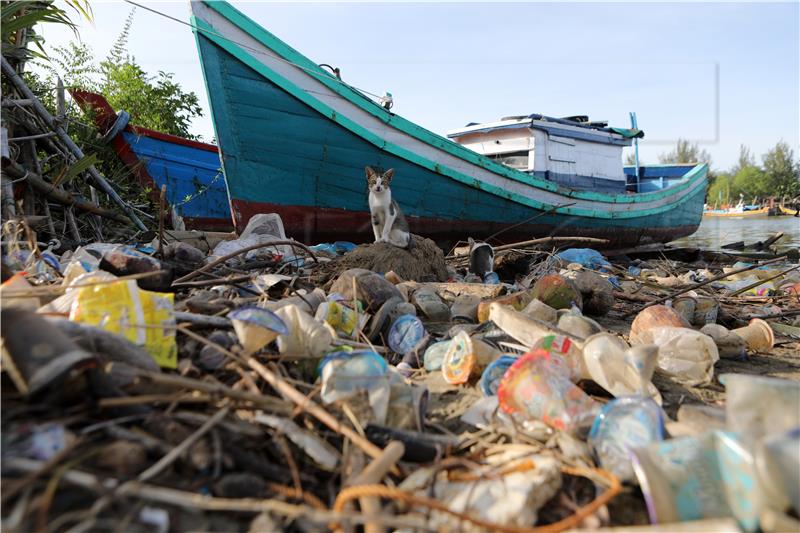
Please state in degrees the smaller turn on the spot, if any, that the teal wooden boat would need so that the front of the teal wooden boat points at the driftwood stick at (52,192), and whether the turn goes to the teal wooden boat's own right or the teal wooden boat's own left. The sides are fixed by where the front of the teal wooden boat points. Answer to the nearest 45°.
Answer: approximately 45° to the teal wooden boat's own left

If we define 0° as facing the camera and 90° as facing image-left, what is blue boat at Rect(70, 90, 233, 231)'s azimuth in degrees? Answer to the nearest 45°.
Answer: approximately 90°

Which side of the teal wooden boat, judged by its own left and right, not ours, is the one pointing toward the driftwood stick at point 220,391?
left

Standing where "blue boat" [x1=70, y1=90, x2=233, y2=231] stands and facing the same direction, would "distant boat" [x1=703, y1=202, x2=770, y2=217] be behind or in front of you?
behind

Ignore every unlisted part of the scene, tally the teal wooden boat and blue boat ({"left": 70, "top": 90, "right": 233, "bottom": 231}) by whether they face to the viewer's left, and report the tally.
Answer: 2

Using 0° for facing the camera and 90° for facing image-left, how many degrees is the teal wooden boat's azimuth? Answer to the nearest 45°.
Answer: approximately 90°

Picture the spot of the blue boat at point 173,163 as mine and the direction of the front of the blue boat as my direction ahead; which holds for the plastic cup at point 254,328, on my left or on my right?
on my left

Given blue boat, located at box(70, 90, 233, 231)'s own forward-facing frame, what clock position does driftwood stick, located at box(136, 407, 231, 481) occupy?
The driftwood stick is roughly at 9 o'clock from the blue boat.

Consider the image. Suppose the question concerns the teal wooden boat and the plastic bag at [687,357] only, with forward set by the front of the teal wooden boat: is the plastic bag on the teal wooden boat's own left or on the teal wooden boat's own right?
on the teal wooden boat's own left
